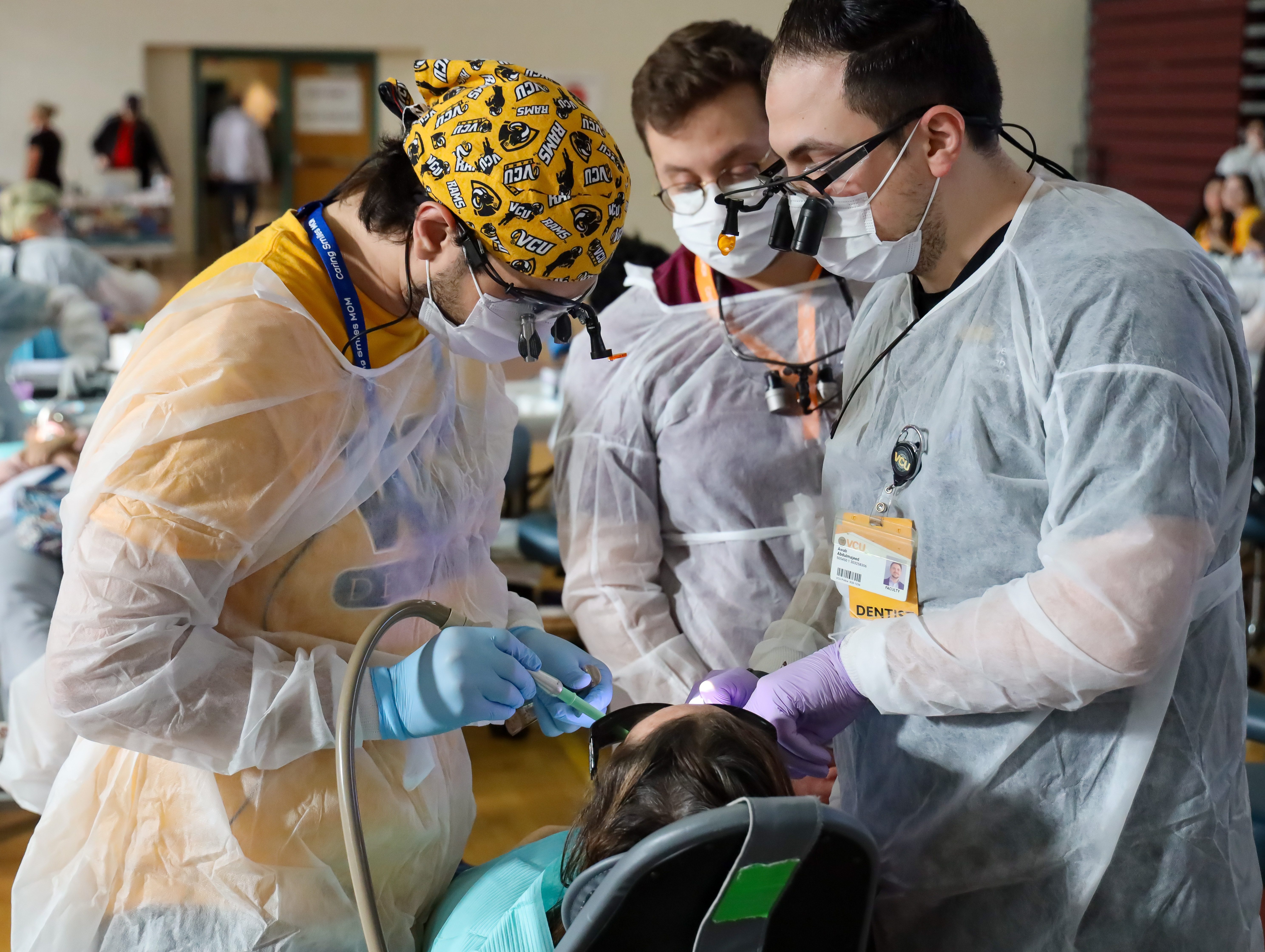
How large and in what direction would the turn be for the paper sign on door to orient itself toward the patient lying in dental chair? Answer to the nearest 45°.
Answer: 0° — it already faces them

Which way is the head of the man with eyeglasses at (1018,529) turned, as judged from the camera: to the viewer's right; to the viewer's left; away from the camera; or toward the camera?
to the viewer's left

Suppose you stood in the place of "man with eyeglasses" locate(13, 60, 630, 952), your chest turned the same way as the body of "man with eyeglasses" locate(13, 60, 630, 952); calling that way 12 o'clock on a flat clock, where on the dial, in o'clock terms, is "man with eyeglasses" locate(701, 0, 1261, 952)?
"man with eyeglasses" locate(701, 0, 1261, 952) is roughly at 11 o'clock from "man with eyeglasses" locate(13, 60, 630, 952).

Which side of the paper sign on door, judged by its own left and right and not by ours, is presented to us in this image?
front

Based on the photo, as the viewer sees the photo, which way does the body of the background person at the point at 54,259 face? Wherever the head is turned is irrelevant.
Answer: to the viewer's right

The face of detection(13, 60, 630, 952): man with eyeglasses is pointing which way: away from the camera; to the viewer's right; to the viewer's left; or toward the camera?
to the viewer's right

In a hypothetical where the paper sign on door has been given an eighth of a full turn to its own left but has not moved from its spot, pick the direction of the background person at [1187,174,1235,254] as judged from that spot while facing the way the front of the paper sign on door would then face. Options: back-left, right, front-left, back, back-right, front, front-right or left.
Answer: front

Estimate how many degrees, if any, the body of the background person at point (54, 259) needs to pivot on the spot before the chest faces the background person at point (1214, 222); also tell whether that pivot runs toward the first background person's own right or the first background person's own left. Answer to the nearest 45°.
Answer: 0° — they already face them

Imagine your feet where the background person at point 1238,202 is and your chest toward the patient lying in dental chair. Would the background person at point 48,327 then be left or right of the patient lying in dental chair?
right

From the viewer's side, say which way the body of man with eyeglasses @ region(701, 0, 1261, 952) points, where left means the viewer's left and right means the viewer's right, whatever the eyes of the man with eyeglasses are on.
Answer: facing to the left of the viewer

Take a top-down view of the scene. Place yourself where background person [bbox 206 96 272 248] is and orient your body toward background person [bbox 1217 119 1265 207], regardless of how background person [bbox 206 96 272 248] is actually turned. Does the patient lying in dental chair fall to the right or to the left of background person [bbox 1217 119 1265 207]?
right

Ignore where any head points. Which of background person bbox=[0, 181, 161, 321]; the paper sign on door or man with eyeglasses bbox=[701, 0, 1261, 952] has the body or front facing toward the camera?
the paper sign on door
